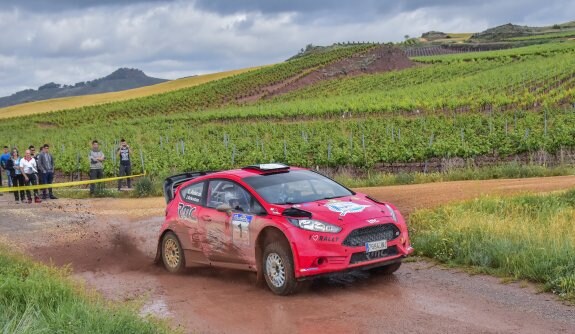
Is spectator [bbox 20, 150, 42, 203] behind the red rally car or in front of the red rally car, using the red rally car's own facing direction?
behind

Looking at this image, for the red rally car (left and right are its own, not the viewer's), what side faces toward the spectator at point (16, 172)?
back

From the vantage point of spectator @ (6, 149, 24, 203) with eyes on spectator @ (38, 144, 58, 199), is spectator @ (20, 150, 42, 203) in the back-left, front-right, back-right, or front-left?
front-right

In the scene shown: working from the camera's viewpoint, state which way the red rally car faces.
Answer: facing the viewer and to the right of the viewer

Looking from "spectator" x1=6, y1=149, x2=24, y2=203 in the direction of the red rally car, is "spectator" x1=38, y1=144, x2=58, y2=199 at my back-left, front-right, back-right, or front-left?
front-left

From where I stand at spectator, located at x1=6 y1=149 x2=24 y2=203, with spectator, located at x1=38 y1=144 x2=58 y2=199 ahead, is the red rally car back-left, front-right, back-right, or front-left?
front-right

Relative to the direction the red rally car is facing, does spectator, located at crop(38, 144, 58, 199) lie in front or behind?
behind
